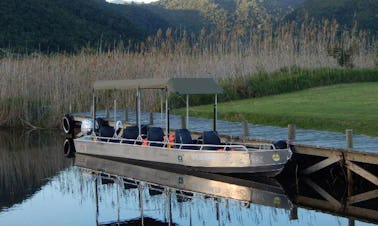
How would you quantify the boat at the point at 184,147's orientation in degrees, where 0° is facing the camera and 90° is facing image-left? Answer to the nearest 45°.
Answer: approximately 315°
